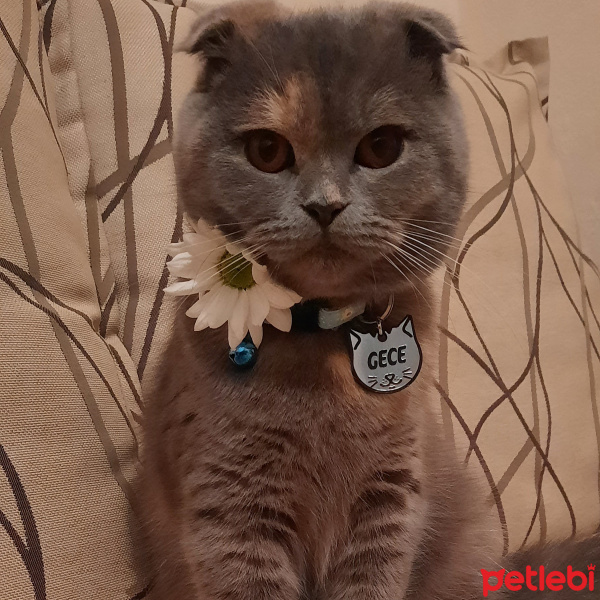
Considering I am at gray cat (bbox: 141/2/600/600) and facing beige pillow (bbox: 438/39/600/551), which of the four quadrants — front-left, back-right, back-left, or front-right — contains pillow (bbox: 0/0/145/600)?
back-left

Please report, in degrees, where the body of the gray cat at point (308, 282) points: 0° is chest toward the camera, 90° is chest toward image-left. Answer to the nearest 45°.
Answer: approximately 0°

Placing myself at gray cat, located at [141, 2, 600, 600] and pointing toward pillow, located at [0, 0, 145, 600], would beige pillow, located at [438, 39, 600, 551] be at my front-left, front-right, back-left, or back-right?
back-right
